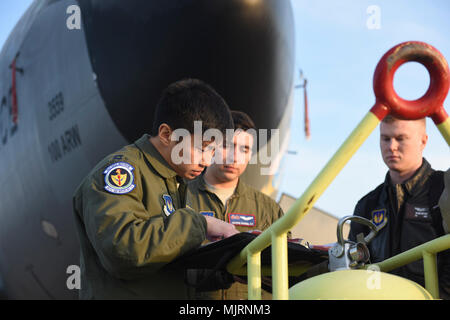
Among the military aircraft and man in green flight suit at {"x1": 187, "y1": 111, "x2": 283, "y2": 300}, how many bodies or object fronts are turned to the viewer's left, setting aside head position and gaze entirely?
0

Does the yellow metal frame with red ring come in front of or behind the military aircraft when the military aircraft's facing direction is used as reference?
in front

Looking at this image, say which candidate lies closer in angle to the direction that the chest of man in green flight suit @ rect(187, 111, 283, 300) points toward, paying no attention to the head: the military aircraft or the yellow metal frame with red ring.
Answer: the yellow metal frame with red ring

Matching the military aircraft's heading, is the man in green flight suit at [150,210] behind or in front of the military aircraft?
in front

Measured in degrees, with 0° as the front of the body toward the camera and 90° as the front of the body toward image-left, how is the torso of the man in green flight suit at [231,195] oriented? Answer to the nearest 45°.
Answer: approximately 0°

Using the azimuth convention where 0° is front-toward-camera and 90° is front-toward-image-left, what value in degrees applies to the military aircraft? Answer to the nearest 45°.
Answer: approximately 315°
